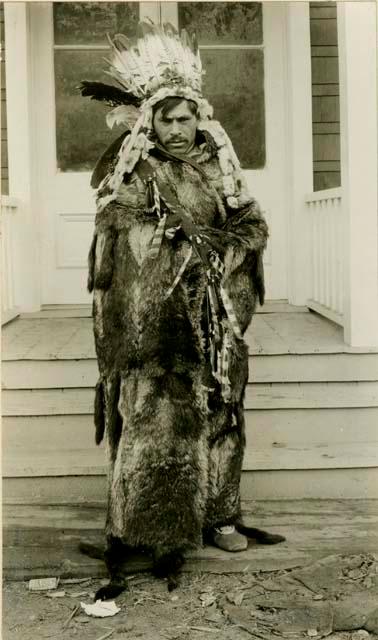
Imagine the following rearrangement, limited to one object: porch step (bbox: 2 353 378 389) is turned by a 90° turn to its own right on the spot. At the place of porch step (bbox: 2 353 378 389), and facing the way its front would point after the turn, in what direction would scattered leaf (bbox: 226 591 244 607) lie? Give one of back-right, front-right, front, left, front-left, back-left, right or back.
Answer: left

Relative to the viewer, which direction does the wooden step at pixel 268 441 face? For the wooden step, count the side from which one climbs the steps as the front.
toward the camera

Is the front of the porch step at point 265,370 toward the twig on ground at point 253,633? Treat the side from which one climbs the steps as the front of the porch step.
yes

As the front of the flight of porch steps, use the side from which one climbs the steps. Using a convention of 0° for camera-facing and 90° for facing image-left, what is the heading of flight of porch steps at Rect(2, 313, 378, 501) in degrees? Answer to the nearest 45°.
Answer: approximately 0°

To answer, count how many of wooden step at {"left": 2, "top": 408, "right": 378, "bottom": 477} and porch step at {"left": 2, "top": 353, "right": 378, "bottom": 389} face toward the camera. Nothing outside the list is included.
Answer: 2

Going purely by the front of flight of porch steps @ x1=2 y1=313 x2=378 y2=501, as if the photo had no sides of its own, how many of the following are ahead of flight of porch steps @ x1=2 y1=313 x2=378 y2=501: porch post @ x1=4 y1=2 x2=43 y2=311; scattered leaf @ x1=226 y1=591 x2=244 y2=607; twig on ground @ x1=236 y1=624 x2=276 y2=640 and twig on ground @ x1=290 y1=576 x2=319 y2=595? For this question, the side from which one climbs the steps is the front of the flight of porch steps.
3

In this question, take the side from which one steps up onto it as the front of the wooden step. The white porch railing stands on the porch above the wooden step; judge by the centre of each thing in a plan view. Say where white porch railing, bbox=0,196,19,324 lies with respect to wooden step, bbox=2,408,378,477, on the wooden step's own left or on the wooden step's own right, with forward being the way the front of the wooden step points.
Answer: on the wooden step's own right

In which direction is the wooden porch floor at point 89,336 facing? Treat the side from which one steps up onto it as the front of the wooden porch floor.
toward the camera

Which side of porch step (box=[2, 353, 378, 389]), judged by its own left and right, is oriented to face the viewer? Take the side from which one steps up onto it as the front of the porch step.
front
